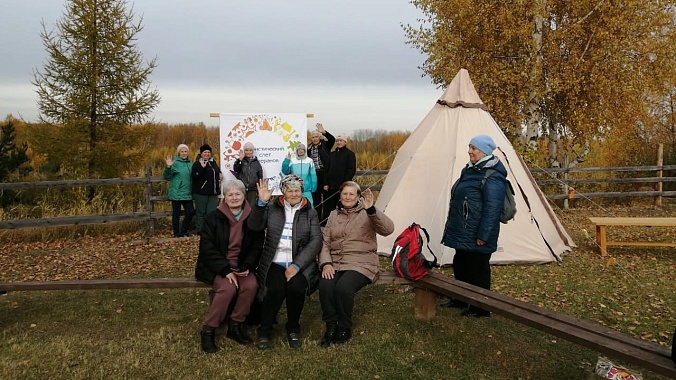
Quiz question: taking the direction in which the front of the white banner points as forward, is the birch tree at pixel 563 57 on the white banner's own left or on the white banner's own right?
on the white banner's own left

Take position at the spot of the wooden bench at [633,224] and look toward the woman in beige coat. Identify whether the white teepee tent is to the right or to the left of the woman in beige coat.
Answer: right

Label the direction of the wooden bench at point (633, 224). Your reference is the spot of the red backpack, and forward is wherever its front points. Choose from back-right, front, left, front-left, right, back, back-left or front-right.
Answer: back

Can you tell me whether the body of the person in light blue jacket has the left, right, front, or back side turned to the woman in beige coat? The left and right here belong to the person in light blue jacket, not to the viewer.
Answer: front

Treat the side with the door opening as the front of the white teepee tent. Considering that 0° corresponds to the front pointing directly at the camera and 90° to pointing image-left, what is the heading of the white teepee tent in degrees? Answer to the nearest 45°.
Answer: approximately 315°

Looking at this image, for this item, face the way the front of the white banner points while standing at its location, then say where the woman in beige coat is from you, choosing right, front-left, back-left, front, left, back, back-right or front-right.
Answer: front

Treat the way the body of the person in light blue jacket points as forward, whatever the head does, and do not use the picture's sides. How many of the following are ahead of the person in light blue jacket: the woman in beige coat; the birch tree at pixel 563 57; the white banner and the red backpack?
2

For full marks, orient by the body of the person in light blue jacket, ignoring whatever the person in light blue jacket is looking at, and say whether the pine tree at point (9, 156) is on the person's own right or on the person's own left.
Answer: on the person's own right

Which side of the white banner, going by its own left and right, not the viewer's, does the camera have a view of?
front

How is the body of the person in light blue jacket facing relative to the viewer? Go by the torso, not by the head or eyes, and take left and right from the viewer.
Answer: facing the viewer

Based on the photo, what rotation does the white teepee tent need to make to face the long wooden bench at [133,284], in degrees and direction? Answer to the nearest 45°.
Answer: approximately 90° to its right

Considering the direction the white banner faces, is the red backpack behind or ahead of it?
ahead

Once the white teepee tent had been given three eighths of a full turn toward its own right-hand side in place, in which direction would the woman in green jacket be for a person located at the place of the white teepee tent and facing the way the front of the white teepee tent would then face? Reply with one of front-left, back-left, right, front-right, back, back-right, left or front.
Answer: front
